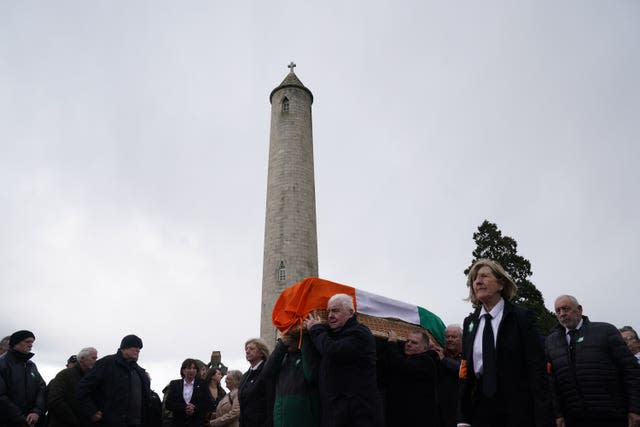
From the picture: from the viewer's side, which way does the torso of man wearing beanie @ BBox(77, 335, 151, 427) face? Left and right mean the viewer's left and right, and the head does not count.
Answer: facing the viewer and to the right of the viewer

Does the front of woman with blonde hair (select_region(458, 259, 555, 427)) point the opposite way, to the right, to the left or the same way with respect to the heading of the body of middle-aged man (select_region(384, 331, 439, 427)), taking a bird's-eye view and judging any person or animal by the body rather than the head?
the same way

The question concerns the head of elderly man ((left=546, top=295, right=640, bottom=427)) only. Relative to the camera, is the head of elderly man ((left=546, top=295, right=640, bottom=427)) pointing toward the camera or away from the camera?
toward the camera

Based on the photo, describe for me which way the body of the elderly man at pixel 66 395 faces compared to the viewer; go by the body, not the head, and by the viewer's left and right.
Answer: facing to the right of the viewer

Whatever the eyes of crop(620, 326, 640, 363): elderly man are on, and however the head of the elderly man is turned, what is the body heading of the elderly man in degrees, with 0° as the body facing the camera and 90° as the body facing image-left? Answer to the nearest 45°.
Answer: approximately 45°

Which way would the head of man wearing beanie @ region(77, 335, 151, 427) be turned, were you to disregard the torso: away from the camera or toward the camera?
toward the camera

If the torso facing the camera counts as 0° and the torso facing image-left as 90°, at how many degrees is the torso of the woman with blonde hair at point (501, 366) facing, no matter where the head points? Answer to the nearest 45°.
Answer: approximately 45°

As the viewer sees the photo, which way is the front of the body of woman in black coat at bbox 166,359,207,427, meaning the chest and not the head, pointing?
toward the camera

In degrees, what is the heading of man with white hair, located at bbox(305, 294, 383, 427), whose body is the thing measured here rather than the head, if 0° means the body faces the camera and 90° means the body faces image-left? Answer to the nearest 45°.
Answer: approximately 45°

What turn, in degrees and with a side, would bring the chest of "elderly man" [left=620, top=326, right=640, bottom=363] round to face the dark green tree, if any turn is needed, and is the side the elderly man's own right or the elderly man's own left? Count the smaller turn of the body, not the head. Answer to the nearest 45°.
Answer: approximately 135° to the elderly man's own right

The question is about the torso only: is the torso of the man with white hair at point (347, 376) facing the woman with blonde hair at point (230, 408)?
no

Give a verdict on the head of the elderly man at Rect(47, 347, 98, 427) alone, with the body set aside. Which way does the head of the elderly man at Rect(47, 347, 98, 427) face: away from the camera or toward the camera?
toward the camera

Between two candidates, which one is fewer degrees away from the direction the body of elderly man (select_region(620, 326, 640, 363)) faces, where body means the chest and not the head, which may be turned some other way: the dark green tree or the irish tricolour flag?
the irish tricolour flag

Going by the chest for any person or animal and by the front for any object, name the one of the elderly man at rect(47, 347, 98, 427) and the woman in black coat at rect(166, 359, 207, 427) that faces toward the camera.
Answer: the woman in black coat

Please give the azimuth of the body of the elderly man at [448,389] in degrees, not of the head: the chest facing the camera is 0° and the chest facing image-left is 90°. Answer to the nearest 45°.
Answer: approximately 45°

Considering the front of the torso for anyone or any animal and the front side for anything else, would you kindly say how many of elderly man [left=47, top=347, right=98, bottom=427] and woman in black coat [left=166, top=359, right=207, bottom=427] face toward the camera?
1
